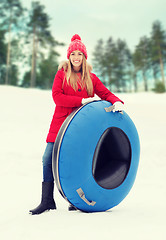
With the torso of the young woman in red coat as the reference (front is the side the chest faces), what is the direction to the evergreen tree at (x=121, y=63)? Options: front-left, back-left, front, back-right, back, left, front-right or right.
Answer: back

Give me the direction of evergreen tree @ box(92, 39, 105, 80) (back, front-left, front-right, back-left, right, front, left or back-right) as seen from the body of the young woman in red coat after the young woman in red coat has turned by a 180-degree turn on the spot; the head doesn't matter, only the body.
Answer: front

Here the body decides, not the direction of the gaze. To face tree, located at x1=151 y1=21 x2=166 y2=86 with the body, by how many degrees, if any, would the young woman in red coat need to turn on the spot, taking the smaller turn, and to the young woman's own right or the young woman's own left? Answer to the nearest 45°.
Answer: approximately 180°

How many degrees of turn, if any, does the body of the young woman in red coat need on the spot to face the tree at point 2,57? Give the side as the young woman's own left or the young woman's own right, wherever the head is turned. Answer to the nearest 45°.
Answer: approximately 180°

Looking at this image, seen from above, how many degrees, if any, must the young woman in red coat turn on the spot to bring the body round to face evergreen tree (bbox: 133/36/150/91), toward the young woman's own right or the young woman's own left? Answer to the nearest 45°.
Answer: approximately 180°

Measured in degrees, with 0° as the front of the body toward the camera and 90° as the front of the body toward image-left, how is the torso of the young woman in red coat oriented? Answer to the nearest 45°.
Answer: approximately 0°

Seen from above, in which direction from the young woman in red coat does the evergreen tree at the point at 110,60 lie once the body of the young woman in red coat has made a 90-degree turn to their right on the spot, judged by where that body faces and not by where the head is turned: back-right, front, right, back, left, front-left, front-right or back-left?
right

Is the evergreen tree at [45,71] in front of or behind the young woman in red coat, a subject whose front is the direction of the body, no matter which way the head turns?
behind

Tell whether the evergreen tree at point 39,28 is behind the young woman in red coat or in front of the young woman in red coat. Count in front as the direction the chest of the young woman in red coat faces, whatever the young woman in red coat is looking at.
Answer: behind
